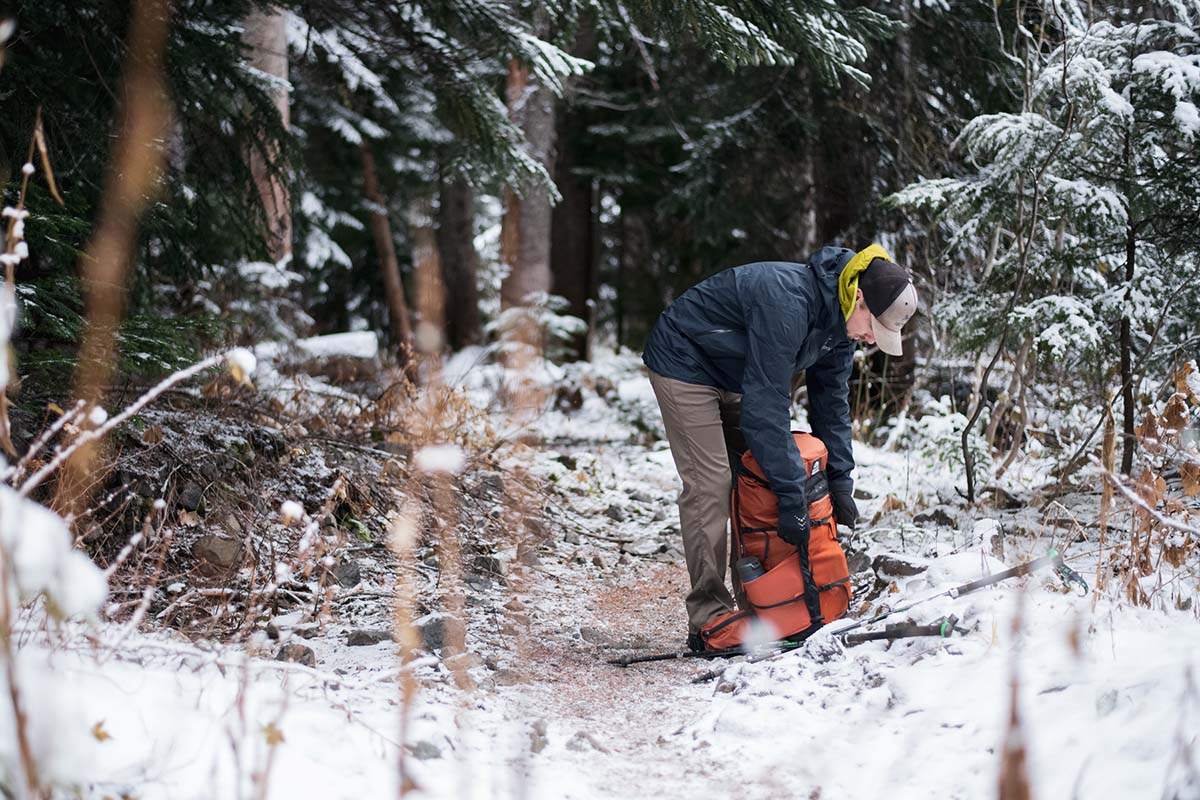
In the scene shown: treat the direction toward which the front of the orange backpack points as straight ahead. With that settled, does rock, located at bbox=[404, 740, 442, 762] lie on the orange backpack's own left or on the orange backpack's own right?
on the orange backpack's own right

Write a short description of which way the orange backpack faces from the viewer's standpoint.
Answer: facing the viewer and to the right of the viewer

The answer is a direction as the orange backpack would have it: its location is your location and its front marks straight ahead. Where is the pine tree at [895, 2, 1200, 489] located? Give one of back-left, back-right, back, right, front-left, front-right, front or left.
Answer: left

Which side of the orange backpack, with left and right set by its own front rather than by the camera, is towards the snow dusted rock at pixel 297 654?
right

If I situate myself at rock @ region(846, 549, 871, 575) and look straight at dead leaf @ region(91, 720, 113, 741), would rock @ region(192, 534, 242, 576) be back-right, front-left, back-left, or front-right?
front-right

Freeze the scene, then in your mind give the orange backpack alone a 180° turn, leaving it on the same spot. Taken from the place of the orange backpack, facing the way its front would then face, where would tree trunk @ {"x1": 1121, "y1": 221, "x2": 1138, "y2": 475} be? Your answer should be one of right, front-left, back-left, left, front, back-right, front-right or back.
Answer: right
